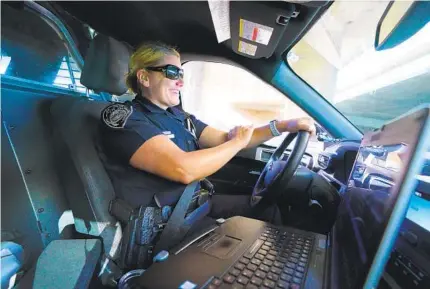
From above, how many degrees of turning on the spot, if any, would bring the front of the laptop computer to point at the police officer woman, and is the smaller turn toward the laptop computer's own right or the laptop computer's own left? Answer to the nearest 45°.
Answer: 0° — it already faces them

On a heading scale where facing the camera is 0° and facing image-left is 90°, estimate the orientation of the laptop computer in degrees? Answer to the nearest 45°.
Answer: approximately 90°
